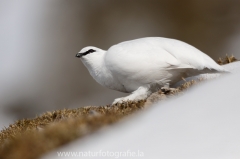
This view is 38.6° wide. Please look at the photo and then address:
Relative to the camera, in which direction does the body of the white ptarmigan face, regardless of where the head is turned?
to the viewer's left
